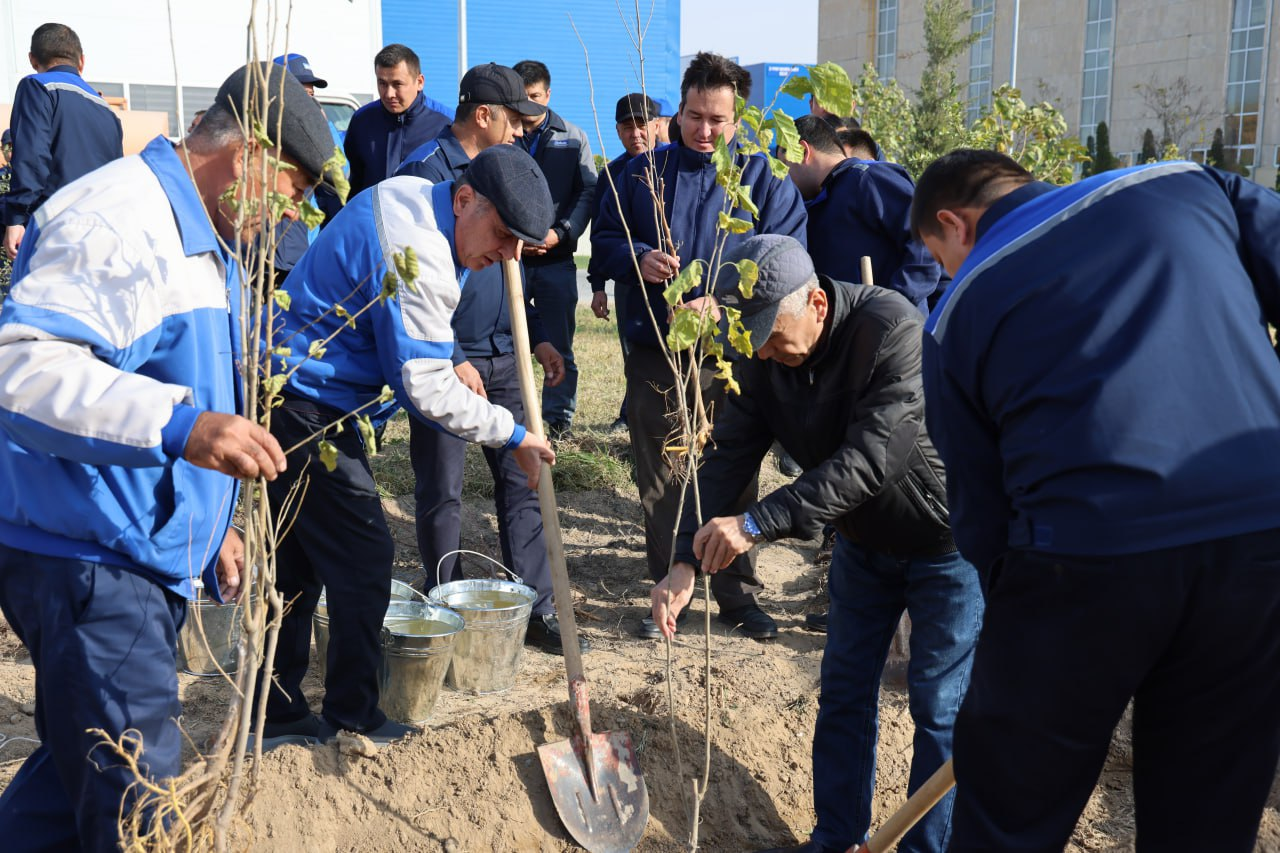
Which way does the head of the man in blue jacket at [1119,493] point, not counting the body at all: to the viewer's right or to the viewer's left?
to the viewer's left

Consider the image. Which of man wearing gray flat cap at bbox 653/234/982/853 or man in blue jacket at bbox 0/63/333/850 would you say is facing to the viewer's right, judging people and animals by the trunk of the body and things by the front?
the man in blue jacket

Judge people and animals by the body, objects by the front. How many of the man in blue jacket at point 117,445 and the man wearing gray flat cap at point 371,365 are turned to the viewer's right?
2

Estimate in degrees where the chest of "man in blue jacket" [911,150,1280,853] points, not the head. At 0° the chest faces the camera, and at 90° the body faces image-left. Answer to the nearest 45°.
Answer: approximately 135°

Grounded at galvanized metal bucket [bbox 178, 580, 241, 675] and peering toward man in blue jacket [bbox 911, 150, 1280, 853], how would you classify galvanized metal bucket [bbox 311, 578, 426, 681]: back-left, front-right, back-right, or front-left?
front-left

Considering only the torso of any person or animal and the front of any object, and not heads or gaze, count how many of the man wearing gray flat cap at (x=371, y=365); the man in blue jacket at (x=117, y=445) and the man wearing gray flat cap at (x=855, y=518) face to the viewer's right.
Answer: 2

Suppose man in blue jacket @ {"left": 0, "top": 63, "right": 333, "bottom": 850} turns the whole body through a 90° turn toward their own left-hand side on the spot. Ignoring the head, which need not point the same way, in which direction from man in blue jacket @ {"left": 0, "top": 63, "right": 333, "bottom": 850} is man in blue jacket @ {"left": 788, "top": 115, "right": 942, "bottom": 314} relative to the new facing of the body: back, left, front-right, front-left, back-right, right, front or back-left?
front-right

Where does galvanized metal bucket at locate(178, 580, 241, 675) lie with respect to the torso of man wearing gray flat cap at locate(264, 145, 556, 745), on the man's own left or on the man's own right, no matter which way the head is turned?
on the man's own left

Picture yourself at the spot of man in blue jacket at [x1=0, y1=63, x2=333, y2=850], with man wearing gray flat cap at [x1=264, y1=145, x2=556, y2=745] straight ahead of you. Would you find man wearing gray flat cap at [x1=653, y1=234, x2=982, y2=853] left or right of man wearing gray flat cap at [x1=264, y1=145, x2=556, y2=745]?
right

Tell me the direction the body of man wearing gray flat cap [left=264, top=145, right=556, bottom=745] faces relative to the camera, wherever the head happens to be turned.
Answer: to the viewer's right

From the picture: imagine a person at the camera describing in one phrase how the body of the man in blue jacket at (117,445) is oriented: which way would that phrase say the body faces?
to the viewer's right

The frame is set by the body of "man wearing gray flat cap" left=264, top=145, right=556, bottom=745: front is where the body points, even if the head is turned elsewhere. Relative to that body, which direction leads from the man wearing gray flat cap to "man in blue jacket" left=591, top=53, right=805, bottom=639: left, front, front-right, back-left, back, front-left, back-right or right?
front-left

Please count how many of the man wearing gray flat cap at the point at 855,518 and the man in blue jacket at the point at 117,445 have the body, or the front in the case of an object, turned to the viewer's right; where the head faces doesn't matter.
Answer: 1

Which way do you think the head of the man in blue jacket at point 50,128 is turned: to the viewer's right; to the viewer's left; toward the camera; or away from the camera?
away from the camera

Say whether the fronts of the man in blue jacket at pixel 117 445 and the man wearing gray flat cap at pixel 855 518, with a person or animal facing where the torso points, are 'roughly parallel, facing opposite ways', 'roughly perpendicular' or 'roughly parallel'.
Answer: roughly parallel, facing opposite ways
